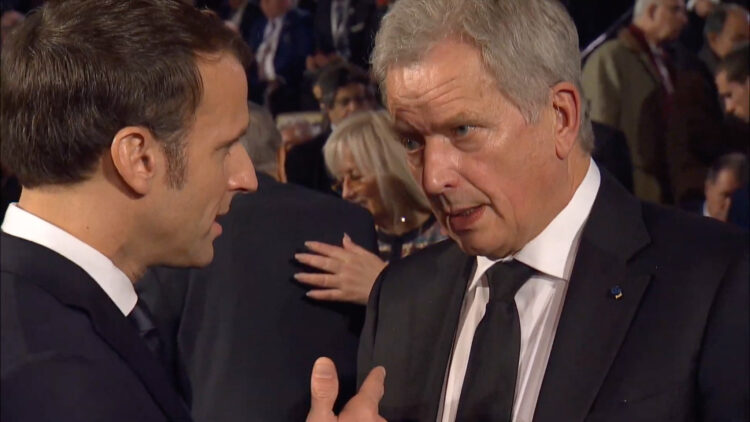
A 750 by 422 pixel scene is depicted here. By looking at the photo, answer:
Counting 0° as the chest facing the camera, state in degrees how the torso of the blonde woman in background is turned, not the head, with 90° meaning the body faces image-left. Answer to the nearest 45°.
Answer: approximately 45°

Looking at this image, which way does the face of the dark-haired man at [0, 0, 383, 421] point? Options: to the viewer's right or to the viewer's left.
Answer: to the viewer's right

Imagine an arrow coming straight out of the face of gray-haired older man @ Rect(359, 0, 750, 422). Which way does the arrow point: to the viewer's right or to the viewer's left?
to the viewer's left

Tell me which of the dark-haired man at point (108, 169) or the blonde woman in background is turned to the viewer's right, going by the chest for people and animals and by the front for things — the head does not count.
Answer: the dark-haired man

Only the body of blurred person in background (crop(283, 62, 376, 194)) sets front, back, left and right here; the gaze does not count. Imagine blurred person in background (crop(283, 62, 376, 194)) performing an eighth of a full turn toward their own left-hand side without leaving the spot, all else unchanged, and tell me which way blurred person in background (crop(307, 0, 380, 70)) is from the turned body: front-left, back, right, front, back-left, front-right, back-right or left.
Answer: left

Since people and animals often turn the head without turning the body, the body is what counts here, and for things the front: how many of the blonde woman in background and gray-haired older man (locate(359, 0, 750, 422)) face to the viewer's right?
0

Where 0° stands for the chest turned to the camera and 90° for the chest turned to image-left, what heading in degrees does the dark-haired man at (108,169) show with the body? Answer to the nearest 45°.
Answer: approximately 270°

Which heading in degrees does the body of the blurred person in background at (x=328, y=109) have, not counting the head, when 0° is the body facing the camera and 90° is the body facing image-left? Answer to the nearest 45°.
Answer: approximately 315°

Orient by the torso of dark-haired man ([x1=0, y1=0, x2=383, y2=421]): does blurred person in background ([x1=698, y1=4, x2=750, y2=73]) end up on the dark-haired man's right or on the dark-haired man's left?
on the dark-haired man's left

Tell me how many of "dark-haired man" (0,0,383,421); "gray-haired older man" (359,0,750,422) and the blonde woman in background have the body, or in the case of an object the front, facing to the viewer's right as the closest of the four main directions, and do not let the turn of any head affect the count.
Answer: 1

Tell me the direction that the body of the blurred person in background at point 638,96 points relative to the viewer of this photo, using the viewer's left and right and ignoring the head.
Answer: facing the viewer and to the right of the viewer

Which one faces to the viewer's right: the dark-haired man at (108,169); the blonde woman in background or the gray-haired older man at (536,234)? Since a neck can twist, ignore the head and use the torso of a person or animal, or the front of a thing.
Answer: the dark-haired man

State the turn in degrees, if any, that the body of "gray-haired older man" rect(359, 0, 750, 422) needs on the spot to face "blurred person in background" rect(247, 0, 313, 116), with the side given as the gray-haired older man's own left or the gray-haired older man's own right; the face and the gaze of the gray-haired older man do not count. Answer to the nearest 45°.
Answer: approximately 90° to the gray-haired older man's own right
